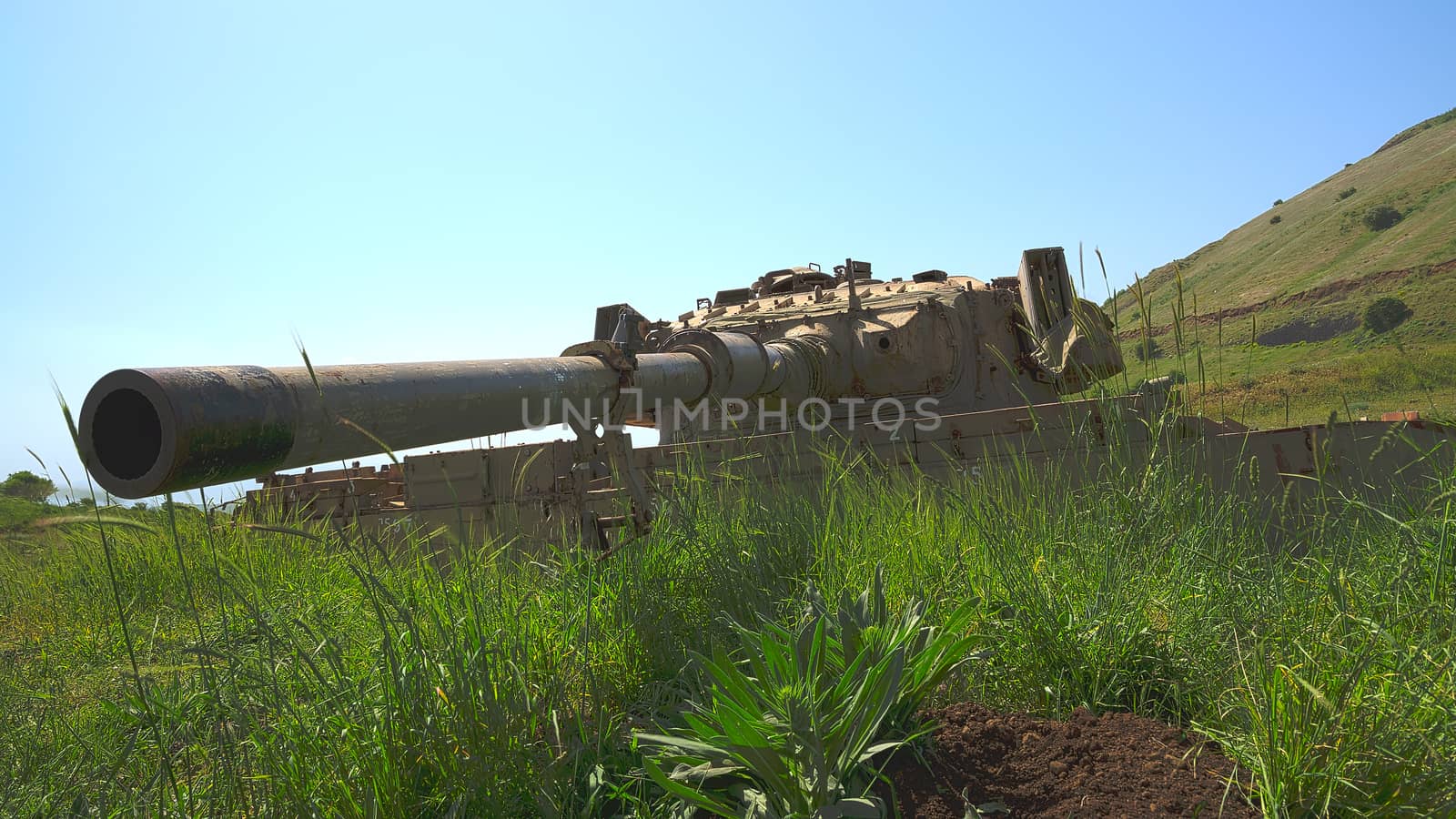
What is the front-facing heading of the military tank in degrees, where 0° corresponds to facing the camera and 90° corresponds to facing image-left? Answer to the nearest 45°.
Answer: approximately 45°

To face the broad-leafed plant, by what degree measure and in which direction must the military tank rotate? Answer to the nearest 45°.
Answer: approximately 45° to its left

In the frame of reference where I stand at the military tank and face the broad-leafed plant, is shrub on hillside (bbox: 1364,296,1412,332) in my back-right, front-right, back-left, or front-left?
back-left

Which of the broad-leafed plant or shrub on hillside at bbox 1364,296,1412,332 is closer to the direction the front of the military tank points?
the broad-leafed plant

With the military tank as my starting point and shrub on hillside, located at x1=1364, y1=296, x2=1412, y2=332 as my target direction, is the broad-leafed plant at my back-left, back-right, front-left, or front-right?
back-right

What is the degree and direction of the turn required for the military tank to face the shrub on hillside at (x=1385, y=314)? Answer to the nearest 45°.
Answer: approximately 180°
